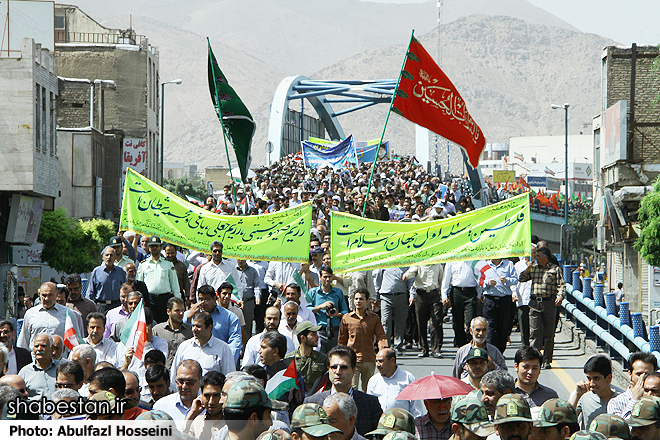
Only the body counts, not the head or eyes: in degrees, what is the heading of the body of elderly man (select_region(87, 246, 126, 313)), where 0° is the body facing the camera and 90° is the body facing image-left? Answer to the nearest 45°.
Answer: approximately 0°

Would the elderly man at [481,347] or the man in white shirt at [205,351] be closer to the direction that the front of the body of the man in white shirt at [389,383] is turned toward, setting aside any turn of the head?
the man in white shirt

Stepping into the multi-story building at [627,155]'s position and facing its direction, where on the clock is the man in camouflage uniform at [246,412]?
The man in camouflage uniform is roughly at 9 o'clock from the multi-story building.

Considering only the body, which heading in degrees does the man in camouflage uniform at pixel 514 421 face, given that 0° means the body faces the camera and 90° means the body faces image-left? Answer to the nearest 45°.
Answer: approximately 0°

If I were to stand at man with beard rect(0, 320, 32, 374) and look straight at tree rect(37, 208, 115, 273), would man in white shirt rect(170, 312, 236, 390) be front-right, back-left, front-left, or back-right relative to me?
back-right

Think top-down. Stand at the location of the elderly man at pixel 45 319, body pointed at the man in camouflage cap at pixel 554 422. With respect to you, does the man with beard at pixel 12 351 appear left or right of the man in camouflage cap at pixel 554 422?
right

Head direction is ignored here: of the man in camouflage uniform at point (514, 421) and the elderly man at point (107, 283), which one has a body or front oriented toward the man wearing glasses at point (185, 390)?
the elderly man

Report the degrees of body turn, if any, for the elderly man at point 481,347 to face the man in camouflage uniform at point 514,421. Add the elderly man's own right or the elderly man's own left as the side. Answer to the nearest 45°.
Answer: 0° — they already face them

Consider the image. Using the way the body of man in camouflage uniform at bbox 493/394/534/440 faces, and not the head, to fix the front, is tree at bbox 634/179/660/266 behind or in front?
behind

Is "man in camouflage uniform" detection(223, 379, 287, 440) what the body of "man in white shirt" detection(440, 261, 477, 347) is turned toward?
yes
